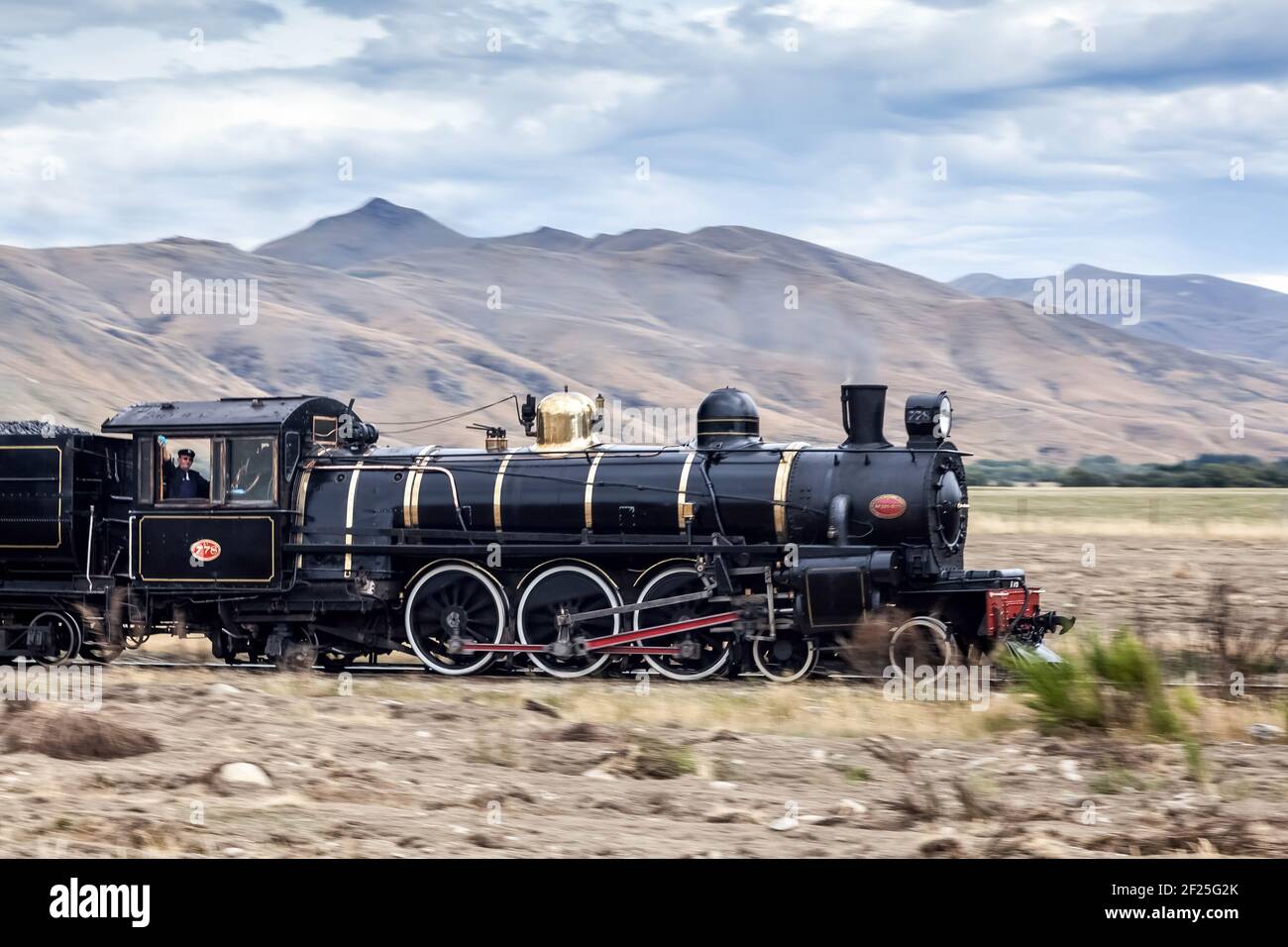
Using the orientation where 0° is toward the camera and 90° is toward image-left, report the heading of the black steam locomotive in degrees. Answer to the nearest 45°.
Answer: approximately 270°

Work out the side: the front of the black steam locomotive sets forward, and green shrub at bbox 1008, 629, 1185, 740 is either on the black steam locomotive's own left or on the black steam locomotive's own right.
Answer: on the black steam locomotive's own right
